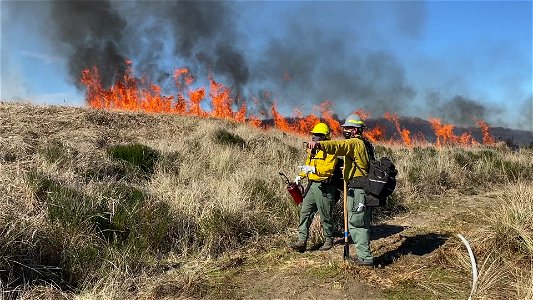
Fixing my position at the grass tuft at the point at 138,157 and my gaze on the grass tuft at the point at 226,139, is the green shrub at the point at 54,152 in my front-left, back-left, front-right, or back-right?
back-left

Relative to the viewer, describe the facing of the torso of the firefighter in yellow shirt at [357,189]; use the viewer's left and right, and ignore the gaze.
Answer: facing to the left of the viewer

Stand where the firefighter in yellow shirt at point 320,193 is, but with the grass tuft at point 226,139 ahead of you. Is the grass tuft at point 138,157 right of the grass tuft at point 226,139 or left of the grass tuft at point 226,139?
left
